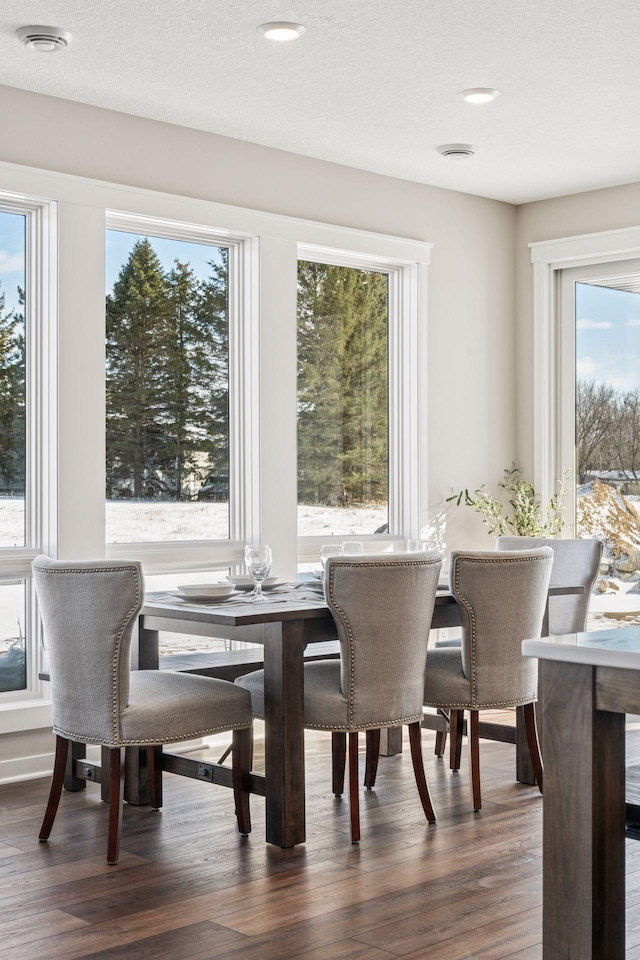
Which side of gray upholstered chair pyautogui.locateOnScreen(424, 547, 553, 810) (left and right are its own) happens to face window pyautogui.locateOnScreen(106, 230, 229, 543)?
front

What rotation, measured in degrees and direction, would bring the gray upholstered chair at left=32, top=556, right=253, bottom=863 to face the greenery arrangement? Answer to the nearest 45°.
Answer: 0° — it already faces it

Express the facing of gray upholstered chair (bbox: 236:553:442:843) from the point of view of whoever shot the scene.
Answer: facing away from the viewer and to the left of the viewer

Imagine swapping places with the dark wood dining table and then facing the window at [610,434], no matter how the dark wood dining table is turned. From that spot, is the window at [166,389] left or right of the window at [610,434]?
left

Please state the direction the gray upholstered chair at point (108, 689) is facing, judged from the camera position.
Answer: facing away from the viewer and to the right of the viewer

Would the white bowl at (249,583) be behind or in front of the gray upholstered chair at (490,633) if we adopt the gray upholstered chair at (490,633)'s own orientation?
in front

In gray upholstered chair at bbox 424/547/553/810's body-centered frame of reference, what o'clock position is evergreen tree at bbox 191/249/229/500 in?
The evergreen tree is roughly at 12 o'clock from the gray upholstered chair.

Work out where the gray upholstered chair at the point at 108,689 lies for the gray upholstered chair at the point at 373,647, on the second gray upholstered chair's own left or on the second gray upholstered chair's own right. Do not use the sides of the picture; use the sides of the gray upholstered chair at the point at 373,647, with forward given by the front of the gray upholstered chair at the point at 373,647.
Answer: on the second gray upholstered chair's own left

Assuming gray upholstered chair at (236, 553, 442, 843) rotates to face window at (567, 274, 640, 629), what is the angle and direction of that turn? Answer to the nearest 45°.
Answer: approximately 90° to its right

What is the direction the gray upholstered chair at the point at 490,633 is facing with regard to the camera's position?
facing away from the viewer and to the left of the viewer

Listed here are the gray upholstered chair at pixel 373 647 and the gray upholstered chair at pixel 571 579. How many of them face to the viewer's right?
0
